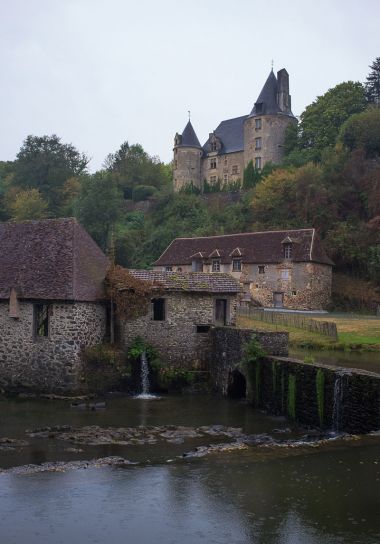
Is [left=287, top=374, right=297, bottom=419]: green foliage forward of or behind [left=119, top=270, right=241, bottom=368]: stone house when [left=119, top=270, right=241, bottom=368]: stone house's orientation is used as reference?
forward

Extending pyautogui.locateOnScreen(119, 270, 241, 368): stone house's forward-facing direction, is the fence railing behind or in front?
behind

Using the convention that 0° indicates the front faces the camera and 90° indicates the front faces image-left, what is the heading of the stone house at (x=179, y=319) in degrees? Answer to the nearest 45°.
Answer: approximately 0°

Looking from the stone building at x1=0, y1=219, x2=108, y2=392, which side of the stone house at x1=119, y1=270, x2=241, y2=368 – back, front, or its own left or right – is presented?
right

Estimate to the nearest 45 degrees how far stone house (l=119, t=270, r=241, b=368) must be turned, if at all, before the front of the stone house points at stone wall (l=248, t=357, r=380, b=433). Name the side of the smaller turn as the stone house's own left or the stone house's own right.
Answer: approximately 45° to the stone house's own left

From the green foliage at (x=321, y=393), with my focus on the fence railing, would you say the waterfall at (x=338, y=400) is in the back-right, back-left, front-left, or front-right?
back-right

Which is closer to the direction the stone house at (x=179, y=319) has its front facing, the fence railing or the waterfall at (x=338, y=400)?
the waterfall

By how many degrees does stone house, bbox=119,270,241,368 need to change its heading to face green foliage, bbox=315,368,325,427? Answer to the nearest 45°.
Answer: approximately 45° to its left

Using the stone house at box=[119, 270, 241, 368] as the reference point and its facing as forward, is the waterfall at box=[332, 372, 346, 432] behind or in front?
in front
